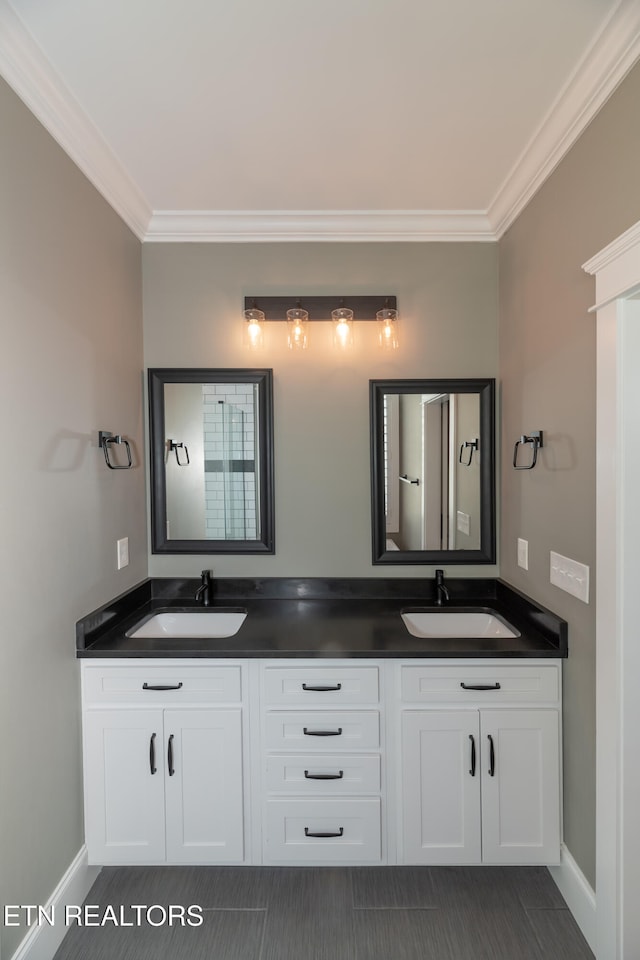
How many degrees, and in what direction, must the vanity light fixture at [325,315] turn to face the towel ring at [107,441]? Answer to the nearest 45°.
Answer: approximately 45° to its right

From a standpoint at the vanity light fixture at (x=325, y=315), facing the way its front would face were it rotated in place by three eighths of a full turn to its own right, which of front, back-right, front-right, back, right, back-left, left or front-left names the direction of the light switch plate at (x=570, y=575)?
back

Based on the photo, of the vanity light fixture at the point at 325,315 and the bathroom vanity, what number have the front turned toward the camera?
2

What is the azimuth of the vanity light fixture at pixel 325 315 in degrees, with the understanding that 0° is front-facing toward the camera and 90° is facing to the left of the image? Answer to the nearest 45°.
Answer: approximately 0°

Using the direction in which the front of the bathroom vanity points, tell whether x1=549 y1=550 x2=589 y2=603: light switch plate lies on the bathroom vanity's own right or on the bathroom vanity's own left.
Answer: on the bathroom vanity's own left
